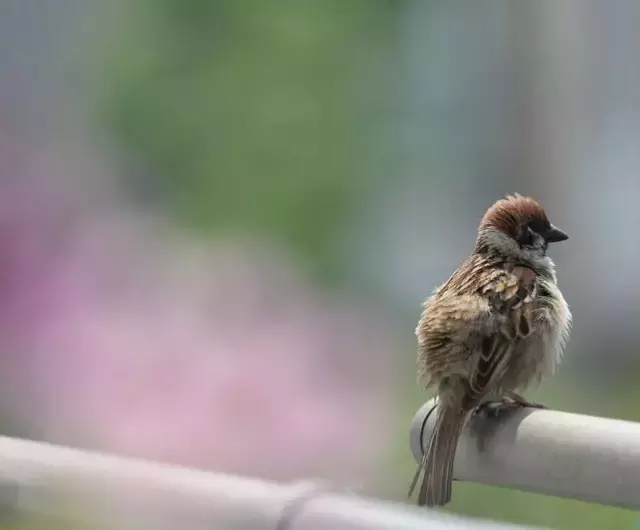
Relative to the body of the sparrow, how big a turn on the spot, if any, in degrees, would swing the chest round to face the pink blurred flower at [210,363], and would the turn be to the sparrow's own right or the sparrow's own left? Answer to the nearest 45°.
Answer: approximately 90° to the sparrow's own left

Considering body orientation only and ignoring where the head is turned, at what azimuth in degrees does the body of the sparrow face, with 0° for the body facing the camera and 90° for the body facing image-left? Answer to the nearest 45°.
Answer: approximately 225°
